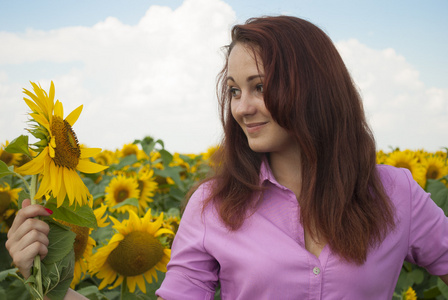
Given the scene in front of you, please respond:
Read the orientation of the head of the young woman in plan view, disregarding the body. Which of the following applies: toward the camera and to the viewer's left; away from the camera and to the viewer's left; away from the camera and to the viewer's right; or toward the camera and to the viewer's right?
toward the camera and to the viewer's left

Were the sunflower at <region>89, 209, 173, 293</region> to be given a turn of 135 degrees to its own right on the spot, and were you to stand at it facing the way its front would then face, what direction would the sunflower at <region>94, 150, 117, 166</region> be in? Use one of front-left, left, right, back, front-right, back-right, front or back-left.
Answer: front-right

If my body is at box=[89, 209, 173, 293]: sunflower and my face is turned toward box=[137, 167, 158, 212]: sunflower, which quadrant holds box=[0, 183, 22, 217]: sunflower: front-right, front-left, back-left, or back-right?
front-left

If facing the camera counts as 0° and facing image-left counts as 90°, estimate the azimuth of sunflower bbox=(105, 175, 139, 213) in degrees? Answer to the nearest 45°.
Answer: approximately 0°

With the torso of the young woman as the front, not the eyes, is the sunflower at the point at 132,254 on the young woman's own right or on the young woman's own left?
on the young woman's own right

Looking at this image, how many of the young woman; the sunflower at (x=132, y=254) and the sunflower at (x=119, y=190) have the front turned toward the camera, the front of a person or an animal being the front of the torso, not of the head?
3

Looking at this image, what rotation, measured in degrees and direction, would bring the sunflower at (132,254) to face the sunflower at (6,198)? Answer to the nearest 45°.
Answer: approximately 135° to its right

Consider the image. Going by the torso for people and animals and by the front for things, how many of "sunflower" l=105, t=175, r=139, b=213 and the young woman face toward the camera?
2

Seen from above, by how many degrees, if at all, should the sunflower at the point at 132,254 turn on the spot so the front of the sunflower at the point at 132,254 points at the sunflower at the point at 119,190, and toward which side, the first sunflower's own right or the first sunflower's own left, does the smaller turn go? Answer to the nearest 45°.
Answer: approximately 180°

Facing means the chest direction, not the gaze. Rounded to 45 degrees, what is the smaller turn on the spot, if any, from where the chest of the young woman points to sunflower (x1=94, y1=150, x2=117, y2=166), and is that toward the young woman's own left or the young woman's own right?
approximately 135° to the young woman's own right

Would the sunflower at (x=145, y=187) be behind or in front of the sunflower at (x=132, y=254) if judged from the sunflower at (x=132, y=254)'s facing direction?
behind

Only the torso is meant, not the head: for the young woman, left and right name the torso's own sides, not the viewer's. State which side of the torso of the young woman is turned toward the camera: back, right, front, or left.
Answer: front

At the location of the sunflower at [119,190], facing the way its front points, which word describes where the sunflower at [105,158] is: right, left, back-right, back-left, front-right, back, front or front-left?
back

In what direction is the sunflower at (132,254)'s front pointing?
toward the camera
